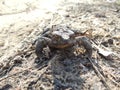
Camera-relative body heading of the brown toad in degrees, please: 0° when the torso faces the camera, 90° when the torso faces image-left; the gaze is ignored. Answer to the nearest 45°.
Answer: approximately 0°
